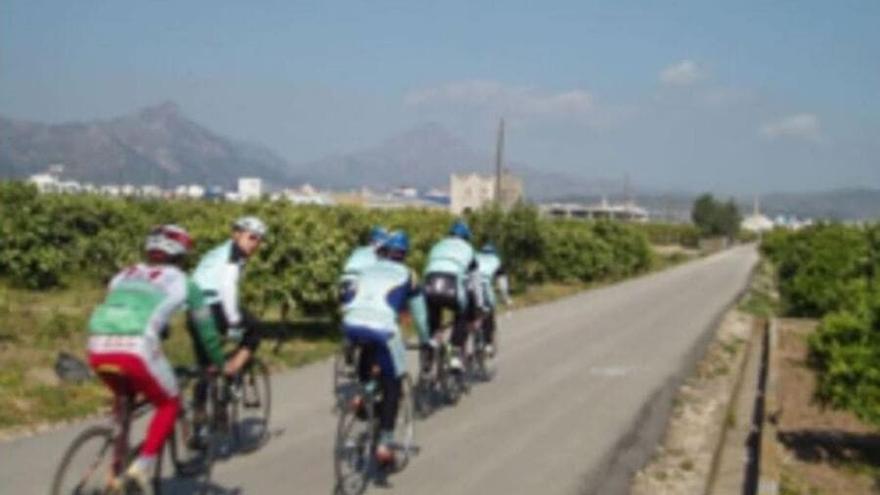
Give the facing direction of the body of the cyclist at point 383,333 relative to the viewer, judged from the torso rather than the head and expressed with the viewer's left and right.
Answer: facing away from the viewer and to the right of the viewer

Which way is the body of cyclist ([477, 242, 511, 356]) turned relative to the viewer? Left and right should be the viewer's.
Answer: facing away from the viewer and to the right of the viewer

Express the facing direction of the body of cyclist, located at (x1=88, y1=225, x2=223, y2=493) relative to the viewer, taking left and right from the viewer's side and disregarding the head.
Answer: facing away from the viewer and to the right of the viewer

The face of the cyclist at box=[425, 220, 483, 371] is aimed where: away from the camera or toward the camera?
away from the camera
